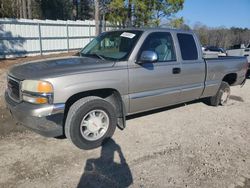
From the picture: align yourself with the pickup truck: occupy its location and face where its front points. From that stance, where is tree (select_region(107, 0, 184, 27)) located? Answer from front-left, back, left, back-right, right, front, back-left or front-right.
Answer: back-right

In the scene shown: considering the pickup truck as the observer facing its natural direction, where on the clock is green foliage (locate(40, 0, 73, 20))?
The green foliage is roughly at 4 o'clock from the pickup truck.

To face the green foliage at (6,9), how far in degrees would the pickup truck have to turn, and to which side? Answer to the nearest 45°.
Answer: approximately 90° to its right

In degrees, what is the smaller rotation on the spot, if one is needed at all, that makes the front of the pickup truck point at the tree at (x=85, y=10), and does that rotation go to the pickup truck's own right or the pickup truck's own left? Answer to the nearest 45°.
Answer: approximately 135° to the pickup truck's own right

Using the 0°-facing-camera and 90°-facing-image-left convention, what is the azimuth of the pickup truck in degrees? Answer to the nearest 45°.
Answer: approximately 45°

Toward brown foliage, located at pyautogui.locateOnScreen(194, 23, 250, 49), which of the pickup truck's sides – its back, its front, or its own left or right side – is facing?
back
